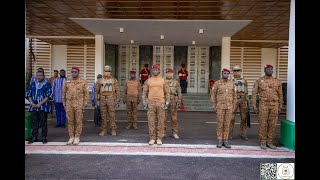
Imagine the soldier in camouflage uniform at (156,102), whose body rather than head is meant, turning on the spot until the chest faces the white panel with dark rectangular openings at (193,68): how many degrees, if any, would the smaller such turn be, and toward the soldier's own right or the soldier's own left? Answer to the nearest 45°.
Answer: approximately 180°

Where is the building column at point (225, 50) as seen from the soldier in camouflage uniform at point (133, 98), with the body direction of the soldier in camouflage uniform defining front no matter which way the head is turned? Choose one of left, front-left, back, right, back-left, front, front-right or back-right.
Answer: back-left

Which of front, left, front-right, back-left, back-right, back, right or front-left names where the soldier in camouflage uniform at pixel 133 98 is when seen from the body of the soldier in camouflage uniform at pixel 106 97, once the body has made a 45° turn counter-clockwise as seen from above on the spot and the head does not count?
left

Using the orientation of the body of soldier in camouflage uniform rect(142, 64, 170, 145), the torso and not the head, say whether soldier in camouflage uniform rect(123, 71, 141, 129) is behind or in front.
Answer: behind

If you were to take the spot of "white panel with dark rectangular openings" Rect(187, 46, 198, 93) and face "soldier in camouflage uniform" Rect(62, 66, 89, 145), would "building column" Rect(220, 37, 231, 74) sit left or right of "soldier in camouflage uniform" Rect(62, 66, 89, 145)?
left

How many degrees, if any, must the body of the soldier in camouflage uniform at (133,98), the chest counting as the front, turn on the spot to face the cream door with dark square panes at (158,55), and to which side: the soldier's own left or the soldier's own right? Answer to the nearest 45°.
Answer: approximately 180°

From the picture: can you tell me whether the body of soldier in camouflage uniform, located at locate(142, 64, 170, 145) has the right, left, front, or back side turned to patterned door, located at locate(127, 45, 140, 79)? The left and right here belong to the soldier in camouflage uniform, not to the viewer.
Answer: back

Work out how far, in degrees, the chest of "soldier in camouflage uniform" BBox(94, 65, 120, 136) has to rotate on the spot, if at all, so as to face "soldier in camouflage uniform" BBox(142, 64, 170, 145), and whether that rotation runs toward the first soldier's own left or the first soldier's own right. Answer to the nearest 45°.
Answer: approximately 45° to the first soldier's own left

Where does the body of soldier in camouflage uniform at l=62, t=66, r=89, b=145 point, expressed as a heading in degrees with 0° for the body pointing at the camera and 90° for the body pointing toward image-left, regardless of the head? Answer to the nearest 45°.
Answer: approximately 0°

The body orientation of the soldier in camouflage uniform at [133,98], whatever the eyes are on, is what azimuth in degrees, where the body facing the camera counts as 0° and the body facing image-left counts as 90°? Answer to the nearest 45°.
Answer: approximately 0°

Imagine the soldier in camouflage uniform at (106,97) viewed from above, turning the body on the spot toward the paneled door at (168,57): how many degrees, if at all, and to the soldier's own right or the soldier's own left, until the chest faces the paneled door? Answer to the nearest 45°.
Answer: approximately 180°
